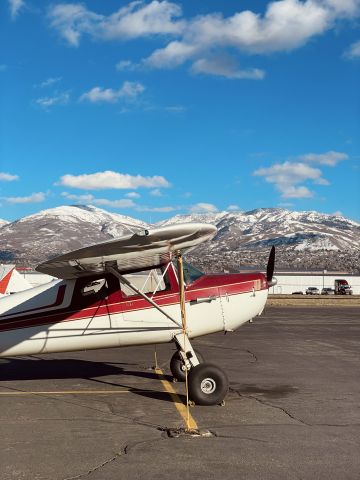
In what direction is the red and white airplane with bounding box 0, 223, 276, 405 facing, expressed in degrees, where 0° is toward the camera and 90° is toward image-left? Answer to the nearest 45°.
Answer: approximately 270°
